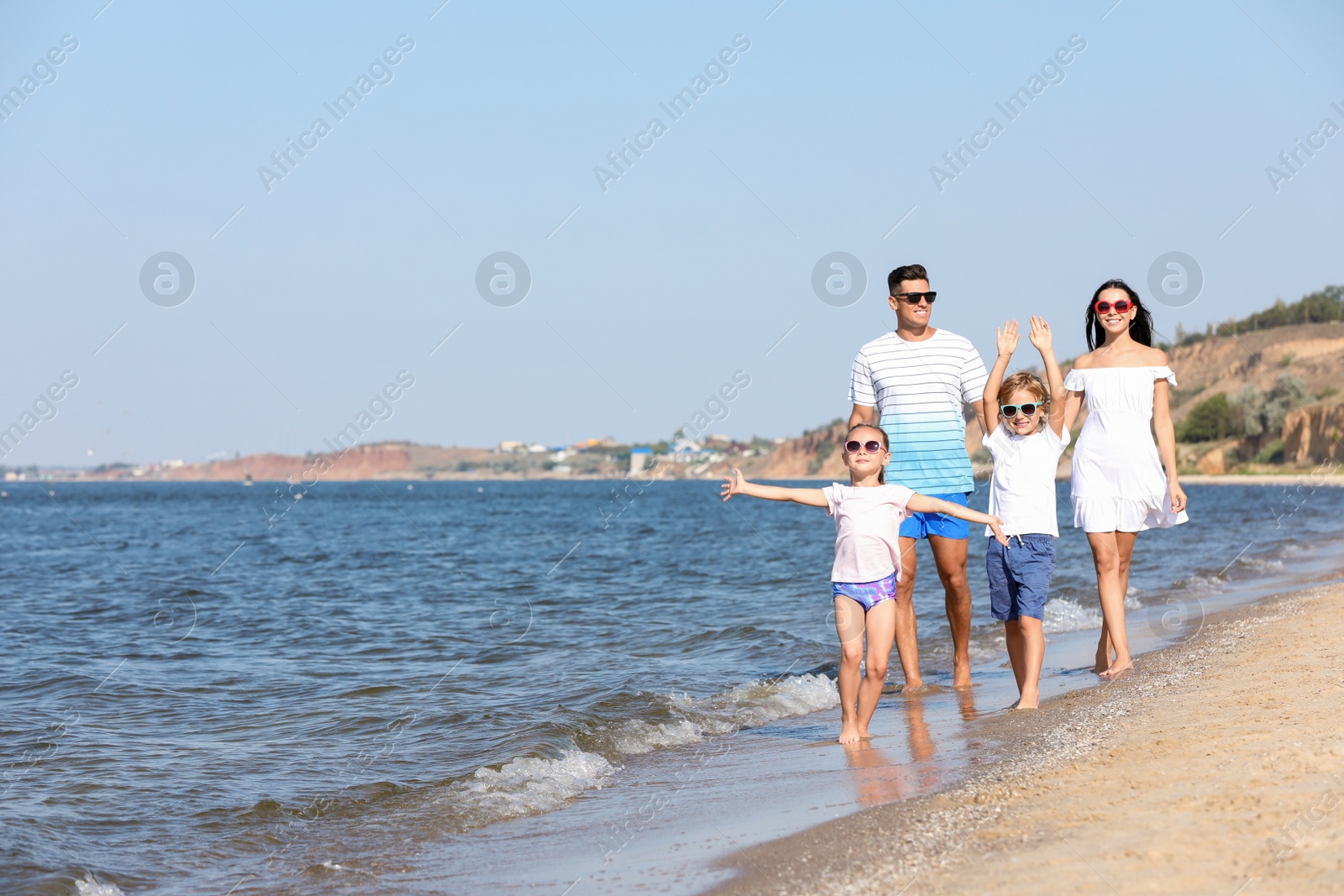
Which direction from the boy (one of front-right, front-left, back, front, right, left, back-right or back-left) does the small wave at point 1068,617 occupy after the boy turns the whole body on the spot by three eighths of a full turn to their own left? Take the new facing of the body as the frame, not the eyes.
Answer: front-left

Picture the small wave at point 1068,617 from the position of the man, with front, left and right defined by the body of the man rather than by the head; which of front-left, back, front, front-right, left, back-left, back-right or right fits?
back

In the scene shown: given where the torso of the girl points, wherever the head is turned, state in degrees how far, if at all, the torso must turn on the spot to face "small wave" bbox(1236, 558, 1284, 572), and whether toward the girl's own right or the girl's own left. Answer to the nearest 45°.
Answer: approximately 135° to the girl's own left

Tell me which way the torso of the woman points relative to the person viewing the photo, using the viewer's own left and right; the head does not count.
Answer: facing the viewer

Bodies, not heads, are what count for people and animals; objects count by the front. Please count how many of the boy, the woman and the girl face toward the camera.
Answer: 3

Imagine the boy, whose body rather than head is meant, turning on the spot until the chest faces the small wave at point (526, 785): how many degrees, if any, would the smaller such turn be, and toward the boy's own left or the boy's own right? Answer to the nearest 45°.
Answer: approximately 90° to the boy's own right

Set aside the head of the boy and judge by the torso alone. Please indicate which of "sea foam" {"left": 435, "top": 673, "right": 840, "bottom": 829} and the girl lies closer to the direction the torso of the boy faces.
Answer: the girl

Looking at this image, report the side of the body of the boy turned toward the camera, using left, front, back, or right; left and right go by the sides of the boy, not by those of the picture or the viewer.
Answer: front

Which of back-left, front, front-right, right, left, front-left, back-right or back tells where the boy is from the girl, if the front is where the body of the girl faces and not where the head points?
back-left

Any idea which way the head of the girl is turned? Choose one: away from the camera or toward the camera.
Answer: toward the camera

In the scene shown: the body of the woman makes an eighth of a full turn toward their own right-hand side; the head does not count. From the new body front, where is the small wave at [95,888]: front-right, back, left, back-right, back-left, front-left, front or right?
front

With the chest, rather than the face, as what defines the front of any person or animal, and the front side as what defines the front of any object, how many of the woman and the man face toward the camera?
2

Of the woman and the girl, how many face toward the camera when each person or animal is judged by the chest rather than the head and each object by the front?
2
